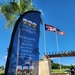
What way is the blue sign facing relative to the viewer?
toward the camera

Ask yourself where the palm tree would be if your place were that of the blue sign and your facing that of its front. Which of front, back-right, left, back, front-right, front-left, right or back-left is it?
back
